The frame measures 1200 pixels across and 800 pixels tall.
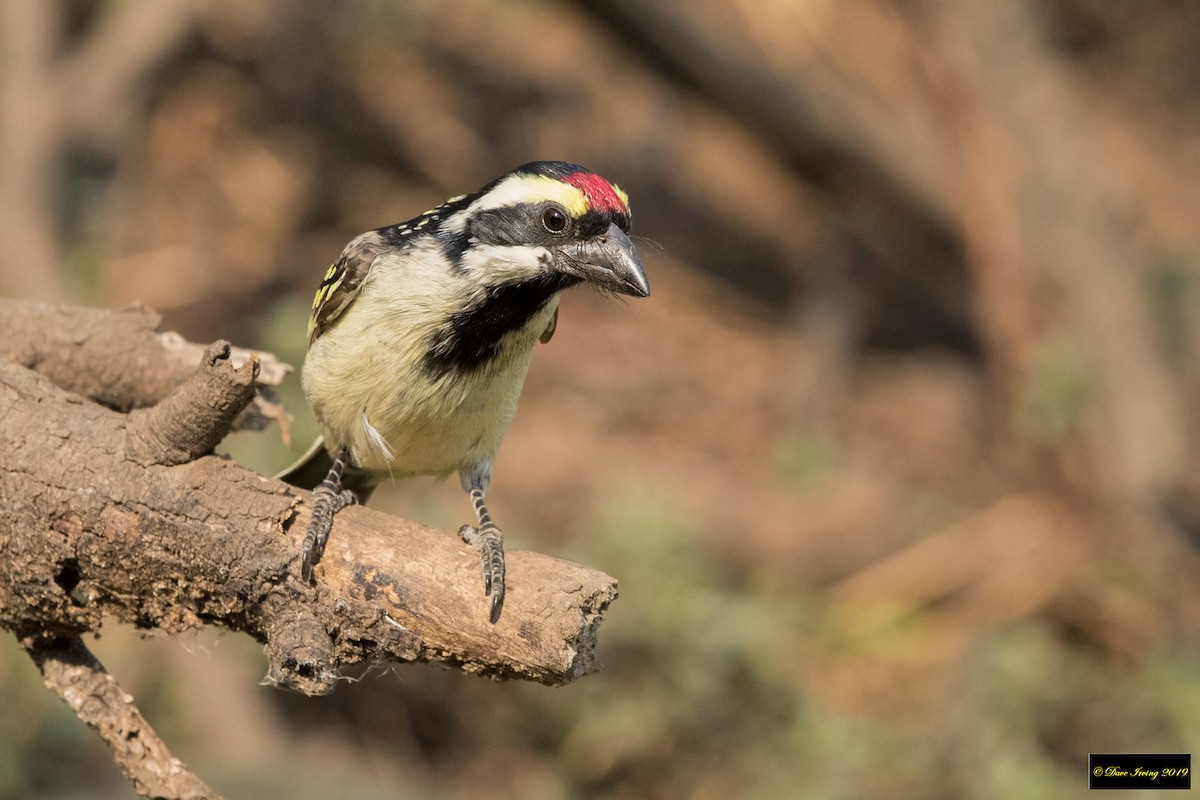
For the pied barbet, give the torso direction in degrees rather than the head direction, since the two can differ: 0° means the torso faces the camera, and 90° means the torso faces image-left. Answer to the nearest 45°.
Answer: approximately 315°

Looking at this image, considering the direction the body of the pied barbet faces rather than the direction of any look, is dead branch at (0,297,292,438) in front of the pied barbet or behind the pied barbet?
behind
